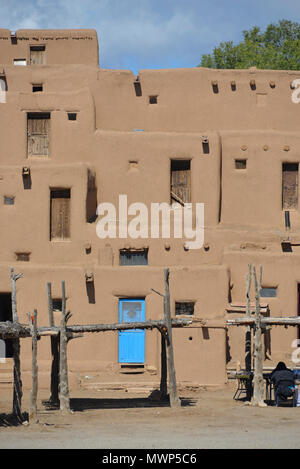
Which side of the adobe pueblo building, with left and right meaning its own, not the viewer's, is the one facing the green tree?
back

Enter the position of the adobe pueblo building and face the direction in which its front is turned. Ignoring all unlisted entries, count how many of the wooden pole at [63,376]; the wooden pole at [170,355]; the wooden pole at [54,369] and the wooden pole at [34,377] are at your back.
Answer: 0

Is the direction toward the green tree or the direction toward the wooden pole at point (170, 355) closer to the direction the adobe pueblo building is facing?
the wooden pole

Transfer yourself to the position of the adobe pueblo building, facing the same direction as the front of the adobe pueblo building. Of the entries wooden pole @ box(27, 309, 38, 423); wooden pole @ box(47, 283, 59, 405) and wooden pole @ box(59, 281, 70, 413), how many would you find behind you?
0

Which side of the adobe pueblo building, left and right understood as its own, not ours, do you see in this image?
front

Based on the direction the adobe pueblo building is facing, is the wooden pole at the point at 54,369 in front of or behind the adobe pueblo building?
in front

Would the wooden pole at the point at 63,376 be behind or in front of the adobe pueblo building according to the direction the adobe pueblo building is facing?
in front

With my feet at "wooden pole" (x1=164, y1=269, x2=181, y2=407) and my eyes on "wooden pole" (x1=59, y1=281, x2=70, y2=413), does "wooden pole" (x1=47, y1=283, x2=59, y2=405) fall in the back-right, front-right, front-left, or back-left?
front-right

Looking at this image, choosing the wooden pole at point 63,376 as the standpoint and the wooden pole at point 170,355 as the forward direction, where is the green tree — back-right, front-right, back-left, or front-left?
front-left

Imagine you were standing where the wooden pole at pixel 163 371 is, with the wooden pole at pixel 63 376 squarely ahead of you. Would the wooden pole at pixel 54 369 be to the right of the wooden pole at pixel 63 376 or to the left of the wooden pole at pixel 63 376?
right

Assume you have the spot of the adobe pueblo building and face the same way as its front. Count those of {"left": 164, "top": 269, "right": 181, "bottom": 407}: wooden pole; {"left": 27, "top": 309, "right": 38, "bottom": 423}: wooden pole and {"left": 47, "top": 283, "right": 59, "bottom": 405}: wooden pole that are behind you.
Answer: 0

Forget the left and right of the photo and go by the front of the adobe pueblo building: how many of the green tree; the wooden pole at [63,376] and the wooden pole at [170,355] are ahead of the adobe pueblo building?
2

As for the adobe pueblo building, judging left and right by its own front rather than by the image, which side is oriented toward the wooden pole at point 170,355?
front
